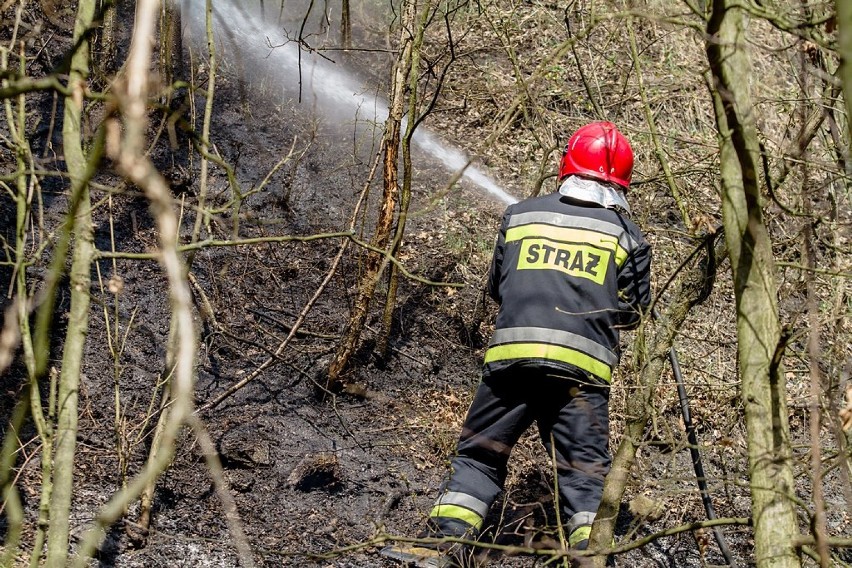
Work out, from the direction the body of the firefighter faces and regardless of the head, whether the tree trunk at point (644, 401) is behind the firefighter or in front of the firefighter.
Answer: behind

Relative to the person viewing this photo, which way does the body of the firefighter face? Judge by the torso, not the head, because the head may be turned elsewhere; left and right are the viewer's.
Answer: facing away from the viewer

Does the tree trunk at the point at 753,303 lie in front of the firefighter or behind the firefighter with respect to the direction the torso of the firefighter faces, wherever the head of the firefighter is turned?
behind

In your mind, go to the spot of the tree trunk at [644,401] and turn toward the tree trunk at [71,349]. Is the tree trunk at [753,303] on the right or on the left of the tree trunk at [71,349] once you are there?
left

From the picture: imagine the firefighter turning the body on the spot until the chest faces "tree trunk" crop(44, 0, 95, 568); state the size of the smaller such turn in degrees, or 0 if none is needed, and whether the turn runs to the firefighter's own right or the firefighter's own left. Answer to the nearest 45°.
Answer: approximately 135° to the firefighter's own left

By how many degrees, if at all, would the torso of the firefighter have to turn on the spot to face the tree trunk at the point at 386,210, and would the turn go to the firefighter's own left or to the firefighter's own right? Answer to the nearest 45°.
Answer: approximately 45° to the firefighter's own left
